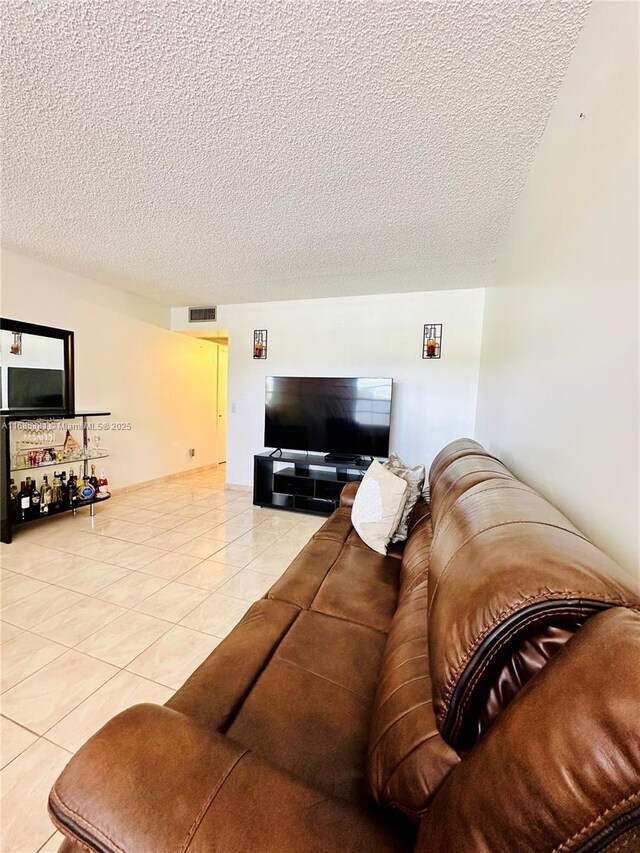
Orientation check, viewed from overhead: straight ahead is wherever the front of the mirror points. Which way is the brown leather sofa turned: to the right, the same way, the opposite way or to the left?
the opposite way

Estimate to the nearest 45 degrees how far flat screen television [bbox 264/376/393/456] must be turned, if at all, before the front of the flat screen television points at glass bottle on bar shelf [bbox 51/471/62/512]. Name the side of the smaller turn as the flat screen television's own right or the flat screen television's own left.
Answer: approximately 90° to the flat screen television's own right

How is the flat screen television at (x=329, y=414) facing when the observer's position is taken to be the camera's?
facing the viewer

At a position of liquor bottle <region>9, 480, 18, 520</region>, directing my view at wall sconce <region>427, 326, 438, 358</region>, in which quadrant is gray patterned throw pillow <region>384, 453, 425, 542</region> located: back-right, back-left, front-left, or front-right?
front-right

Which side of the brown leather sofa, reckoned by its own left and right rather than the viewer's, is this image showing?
left

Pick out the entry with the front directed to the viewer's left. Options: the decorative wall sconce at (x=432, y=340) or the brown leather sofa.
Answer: the brown leather sofa

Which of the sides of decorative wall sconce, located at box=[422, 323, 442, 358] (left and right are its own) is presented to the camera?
front

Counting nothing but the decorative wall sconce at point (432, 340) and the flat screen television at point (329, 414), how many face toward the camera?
2

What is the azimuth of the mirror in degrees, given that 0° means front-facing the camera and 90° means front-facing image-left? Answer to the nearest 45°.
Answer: approximately 315°

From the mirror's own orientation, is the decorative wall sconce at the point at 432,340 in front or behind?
in front

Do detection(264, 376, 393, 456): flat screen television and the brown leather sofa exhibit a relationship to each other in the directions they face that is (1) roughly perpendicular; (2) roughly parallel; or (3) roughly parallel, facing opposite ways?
roughly perpendicular

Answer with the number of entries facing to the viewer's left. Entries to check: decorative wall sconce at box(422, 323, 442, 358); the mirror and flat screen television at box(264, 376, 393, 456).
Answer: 0

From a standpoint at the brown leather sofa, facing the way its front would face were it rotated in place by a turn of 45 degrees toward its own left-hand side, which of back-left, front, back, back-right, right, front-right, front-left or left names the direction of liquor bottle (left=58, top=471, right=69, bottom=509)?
right

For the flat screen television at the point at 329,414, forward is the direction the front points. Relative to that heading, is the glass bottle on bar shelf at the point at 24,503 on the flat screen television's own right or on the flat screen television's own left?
on the flat screen television's own right

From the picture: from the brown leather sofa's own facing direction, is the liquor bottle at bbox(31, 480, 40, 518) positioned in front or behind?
in front

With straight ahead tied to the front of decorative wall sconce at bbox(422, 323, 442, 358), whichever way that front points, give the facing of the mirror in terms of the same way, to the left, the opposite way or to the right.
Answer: to the left

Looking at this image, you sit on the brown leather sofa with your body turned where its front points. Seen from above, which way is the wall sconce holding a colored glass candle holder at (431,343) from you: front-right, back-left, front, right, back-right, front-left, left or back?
right

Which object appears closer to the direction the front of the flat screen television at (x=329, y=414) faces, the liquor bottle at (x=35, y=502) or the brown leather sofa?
the brown leather sofa
